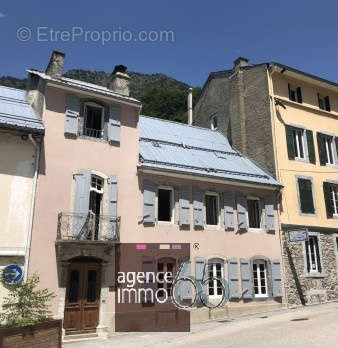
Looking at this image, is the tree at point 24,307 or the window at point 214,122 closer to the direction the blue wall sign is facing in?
the tree

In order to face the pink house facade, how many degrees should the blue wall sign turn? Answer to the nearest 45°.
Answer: approximately 90° to its left

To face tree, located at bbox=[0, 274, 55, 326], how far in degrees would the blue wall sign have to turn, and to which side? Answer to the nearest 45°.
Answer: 0° — it already faces it

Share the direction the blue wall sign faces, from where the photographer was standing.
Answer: facing the viewer

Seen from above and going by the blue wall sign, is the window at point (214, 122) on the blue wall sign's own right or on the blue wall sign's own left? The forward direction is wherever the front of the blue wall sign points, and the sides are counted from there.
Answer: on the blue wall sign's own left
